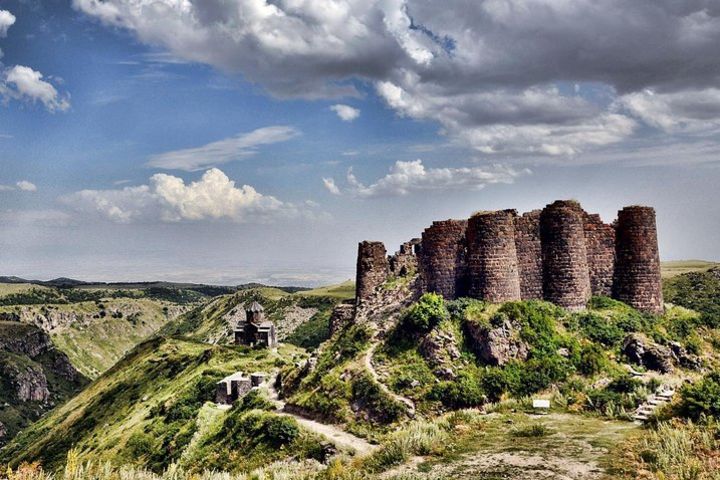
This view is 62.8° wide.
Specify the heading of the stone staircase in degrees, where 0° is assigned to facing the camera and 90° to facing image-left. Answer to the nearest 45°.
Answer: approximately 45°

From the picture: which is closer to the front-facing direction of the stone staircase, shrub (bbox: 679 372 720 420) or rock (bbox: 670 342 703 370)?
the shrub

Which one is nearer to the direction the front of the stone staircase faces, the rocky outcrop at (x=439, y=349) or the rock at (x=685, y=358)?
the rocky outcrop

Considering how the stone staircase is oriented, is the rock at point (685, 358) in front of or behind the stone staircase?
behind

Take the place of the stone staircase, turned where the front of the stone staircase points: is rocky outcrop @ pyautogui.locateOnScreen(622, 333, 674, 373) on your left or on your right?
on your right

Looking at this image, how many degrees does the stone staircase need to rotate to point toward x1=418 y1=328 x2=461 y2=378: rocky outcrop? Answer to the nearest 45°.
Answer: approximately 90° to its right

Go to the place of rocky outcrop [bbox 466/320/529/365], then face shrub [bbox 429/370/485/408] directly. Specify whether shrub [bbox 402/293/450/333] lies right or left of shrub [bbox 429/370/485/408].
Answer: right

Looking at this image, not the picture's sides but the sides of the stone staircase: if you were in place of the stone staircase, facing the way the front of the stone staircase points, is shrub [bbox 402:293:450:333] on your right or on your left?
on your right

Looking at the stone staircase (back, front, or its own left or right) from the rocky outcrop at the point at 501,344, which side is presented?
right

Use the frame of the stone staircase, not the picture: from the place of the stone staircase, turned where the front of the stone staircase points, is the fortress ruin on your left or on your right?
on your right
